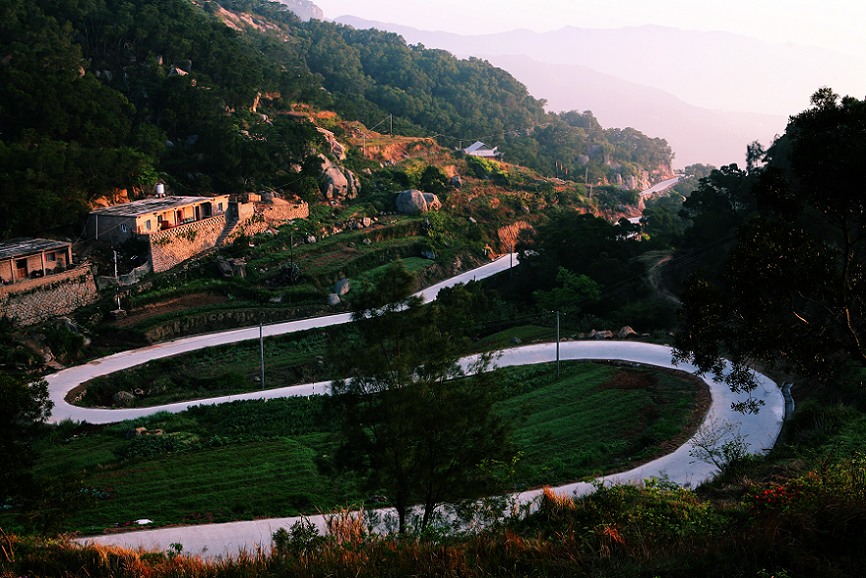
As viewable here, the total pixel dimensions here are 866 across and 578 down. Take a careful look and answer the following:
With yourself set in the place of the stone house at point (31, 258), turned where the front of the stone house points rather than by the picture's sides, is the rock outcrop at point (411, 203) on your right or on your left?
on your left

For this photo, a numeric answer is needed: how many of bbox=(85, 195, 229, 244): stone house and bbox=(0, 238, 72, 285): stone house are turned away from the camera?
0

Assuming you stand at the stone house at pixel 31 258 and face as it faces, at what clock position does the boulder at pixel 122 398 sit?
The boulder is roughly at 1 o'clock from the stone house.

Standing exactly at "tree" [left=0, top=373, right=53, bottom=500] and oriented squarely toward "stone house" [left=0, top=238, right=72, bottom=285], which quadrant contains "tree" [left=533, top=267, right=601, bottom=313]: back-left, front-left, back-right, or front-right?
front-right

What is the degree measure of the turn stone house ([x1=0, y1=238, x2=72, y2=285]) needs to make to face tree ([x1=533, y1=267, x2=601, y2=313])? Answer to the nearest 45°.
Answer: approximately 45° to its left

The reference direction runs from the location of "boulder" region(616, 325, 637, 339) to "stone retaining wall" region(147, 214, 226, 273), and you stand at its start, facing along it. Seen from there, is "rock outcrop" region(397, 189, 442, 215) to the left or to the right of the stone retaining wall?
right

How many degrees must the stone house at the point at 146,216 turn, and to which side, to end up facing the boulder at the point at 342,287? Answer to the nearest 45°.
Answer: approximately 45° to its left

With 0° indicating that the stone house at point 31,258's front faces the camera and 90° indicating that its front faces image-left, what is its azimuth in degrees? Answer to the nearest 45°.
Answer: approximately 315°

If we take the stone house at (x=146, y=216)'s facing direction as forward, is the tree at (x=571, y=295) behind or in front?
in front

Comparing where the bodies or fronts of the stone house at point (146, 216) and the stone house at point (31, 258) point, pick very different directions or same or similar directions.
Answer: same or similar directions

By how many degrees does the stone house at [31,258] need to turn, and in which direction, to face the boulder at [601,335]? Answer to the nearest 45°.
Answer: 0° — it already faces it

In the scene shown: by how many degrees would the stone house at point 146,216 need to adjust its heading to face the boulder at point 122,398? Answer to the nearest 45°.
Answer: approximately 45° to its right

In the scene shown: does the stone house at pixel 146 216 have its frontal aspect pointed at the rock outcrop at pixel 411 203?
no

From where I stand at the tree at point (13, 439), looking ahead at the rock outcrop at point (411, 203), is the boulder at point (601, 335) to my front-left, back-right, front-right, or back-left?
front-right
